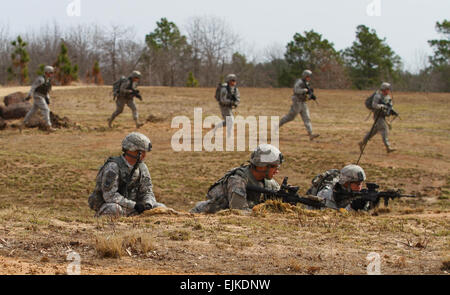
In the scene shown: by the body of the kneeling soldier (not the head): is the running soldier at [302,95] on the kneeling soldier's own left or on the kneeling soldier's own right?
on the kneeling soldier's own left

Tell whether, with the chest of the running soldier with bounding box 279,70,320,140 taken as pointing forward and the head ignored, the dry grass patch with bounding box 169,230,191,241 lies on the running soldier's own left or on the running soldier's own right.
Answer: on the running soldier's own right

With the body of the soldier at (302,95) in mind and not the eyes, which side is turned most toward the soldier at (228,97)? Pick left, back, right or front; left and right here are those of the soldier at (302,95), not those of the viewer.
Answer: back

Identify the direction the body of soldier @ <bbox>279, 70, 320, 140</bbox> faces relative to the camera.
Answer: to the viewer's right

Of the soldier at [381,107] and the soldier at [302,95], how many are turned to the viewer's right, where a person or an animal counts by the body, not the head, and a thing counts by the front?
2

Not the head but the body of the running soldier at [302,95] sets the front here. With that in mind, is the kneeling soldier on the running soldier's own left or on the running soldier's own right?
on the running soldier's own right

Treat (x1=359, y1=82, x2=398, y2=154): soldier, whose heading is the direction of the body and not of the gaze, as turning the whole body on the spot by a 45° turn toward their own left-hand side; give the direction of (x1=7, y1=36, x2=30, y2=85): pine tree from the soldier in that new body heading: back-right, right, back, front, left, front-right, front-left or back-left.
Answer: left

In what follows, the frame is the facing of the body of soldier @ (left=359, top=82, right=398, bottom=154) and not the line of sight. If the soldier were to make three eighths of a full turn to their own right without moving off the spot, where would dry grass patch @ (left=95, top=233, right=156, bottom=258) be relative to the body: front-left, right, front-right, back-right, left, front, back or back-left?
front-left

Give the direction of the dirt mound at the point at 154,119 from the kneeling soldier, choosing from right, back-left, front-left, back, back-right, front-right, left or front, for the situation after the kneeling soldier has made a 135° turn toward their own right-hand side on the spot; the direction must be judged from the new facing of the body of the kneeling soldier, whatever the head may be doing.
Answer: right

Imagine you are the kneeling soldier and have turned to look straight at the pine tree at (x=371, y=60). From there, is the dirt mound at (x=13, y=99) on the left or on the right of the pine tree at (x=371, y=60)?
left

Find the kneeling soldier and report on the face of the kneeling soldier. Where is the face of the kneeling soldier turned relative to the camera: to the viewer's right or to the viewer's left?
to the viewer's right

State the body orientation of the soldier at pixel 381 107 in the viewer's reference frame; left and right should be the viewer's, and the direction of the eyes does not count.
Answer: facing to the right of the viewer
